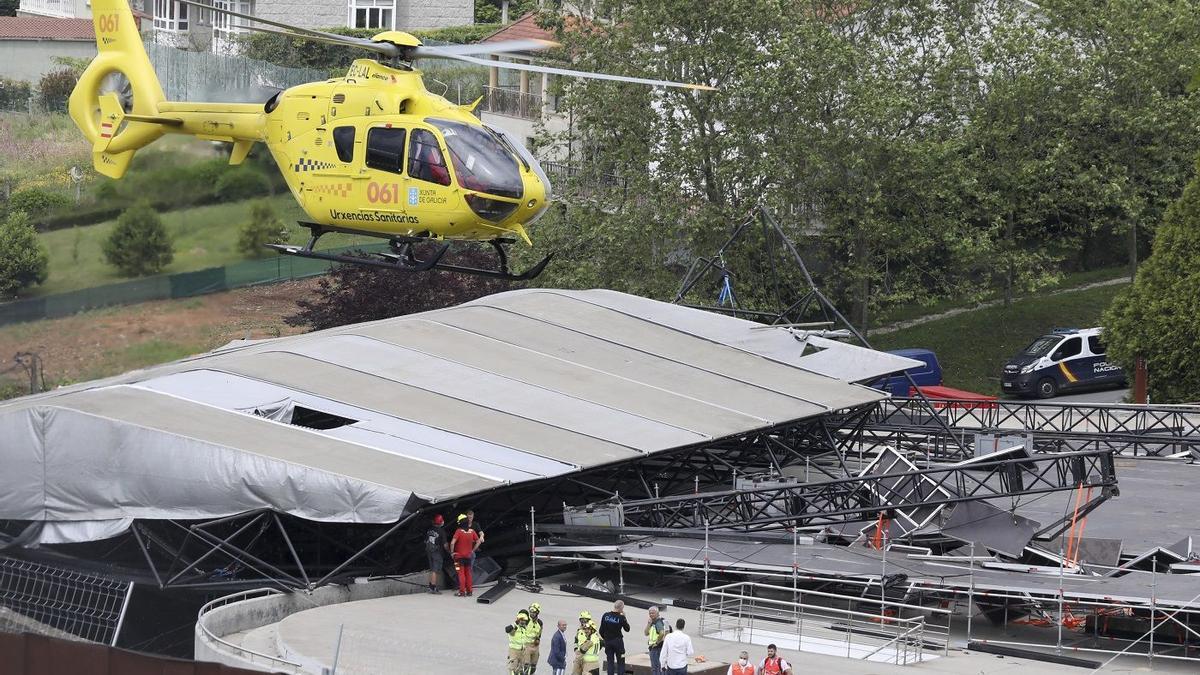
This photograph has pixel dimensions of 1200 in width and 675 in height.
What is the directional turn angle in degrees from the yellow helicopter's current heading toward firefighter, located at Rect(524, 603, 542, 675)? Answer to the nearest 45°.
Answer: approximately 45° to its right

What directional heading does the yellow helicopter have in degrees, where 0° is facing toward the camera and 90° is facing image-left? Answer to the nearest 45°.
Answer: approximately 315°

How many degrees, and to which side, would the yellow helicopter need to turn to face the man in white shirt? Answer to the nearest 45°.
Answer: approximately 45° to its right

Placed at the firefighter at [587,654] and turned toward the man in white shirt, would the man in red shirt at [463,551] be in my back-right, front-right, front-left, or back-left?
back-left
